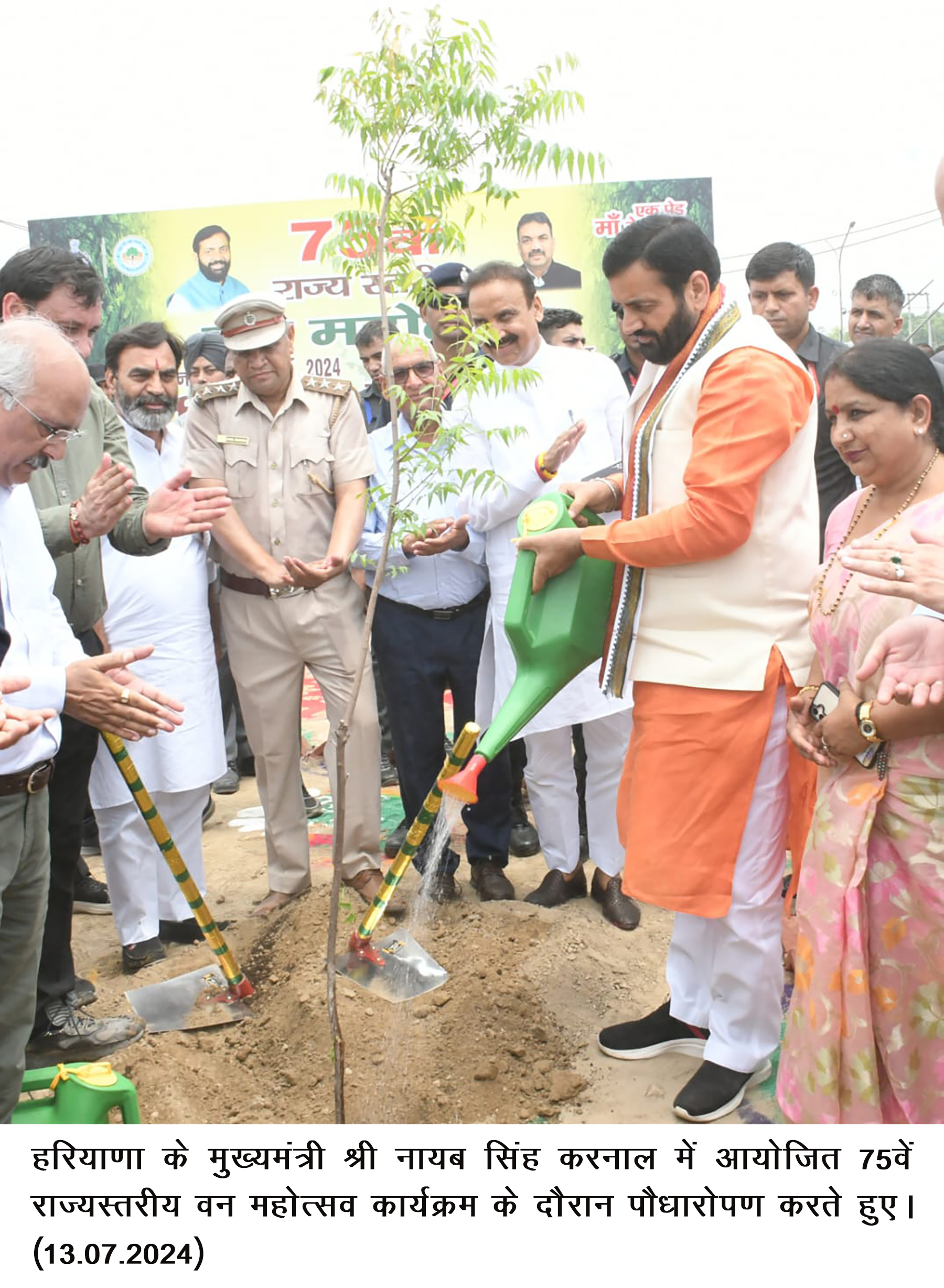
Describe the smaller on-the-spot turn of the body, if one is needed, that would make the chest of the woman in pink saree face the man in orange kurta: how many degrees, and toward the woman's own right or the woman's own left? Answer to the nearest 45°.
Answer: approximately 90° to the woman's own right

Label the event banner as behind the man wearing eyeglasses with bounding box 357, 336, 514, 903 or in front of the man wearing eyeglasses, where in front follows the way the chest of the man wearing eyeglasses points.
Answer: behind

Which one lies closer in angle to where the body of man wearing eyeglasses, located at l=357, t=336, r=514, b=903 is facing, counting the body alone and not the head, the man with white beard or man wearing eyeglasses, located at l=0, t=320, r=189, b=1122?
the man wearing eyeglasses

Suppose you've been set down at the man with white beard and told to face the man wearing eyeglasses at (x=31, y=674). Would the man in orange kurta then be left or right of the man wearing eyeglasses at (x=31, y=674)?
left

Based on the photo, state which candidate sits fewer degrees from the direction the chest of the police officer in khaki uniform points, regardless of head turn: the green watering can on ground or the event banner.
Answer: the green watering can on ground

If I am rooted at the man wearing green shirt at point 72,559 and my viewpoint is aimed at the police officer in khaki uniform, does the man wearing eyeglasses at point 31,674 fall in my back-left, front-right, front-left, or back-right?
back-right

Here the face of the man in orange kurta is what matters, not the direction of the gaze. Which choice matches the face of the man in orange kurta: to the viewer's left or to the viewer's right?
to the viewer's left

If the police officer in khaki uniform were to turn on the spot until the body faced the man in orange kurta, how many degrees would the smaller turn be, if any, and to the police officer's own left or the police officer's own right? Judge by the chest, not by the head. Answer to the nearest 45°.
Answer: approximately 45° to the police officer's own left

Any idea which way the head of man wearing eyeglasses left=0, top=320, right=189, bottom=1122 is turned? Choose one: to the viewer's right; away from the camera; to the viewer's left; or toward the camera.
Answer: to the viewer's right

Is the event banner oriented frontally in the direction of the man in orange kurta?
yes
